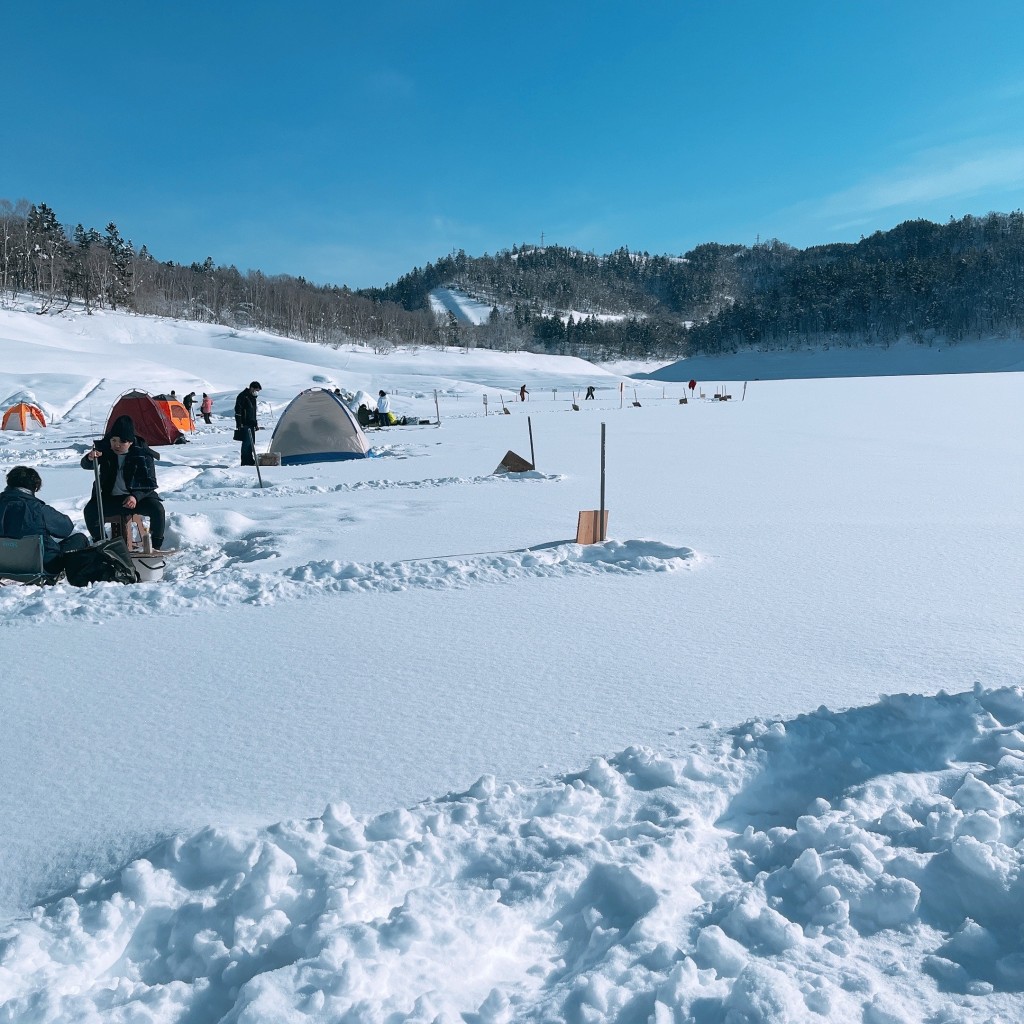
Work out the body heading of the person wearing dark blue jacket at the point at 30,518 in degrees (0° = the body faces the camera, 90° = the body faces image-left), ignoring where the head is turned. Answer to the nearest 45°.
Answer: approximately 225°

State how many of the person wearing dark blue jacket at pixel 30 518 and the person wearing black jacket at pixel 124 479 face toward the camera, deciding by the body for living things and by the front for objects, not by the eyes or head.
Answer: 1

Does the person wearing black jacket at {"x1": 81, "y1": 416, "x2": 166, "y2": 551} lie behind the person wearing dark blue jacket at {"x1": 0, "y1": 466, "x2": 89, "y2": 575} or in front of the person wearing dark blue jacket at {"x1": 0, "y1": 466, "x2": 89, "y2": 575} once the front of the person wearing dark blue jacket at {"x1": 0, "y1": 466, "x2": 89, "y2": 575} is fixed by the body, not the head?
in front

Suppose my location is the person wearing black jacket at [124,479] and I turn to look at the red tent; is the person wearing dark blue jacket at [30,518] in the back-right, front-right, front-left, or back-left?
back-left

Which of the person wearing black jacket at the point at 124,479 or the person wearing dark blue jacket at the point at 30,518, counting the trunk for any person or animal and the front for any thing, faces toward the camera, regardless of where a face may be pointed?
the person wearing black jacket at the point at 124,479

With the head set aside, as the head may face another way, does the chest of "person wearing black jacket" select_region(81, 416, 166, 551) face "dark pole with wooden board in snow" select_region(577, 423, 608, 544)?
no

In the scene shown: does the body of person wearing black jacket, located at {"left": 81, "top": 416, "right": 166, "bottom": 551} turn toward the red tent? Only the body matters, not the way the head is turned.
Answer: no

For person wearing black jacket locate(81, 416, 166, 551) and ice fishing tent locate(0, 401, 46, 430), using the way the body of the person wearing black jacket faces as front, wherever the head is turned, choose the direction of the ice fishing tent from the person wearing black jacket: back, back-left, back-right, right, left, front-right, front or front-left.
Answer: back

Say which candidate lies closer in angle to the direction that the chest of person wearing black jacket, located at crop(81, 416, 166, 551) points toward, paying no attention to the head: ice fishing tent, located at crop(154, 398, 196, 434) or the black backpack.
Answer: the black backpack

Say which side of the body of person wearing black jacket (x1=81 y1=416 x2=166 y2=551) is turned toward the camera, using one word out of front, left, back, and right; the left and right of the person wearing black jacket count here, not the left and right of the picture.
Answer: front
